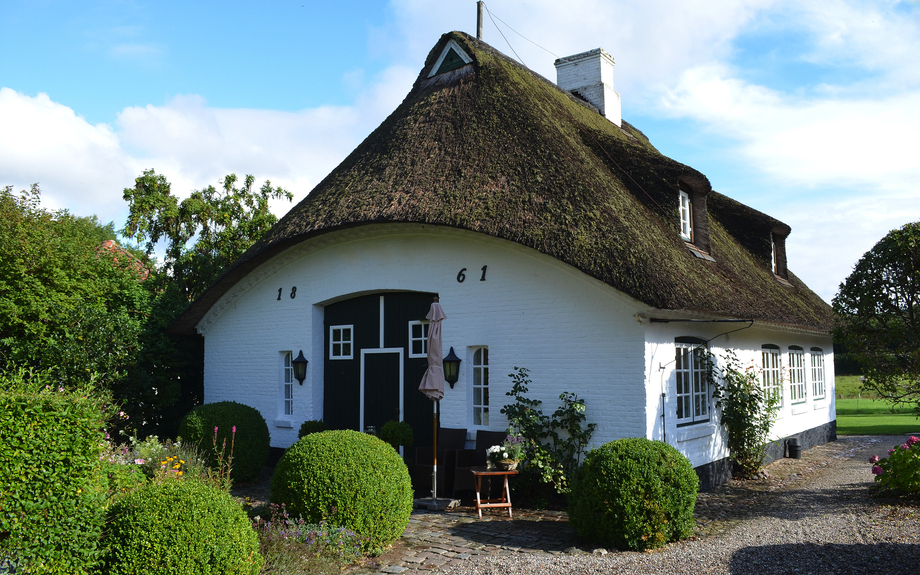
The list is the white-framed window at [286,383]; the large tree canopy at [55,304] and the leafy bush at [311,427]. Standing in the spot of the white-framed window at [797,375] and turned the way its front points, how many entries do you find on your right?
3

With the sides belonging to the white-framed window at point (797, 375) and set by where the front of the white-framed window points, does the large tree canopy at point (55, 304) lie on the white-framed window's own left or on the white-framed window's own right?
on the white-framed window's own right

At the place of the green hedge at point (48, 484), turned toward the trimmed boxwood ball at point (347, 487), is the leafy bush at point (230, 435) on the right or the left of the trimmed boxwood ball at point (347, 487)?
left

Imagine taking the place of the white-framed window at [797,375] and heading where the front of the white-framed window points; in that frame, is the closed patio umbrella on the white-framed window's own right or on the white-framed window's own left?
on the white-framed window's own right

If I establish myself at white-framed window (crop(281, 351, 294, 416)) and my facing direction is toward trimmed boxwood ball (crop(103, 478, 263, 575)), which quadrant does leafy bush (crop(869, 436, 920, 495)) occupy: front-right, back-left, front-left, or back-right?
front-left

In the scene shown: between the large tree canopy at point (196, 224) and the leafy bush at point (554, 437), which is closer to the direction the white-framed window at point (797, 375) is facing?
the leafy bush

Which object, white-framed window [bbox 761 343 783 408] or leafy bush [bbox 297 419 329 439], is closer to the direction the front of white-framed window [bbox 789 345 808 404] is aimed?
the white-framed window

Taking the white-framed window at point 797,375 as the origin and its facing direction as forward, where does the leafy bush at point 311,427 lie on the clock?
The leafy bush is roughly at 3 o'clock from the white-framed window.

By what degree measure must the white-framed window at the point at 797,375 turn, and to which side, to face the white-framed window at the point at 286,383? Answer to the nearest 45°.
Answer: approximately 90° to its right

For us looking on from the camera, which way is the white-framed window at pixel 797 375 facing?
facing the viewer and to the right of the viewer

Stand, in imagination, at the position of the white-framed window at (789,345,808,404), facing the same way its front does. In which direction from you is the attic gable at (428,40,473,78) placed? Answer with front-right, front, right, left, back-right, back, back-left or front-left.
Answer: right

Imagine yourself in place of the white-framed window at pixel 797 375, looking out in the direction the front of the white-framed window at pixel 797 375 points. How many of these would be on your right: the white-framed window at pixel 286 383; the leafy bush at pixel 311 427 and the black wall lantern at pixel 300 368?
3
